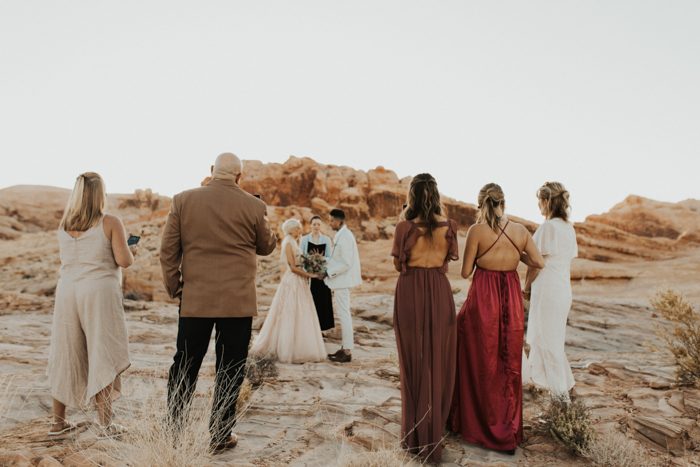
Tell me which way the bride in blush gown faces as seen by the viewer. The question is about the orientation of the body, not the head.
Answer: to the viewer's right

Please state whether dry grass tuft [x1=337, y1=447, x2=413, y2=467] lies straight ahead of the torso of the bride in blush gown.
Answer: no

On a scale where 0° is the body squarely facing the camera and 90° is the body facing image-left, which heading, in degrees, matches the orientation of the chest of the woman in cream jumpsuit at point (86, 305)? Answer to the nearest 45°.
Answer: approximately 225°

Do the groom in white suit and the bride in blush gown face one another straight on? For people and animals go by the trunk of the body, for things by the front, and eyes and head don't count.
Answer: yes

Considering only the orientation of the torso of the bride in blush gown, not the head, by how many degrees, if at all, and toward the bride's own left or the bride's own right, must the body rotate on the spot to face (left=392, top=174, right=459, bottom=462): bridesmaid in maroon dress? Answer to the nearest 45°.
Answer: approximately 90° to the bride's own right

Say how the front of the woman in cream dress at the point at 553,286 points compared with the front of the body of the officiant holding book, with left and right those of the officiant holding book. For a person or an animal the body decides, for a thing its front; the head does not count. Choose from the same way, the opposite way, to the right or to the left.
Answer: the opposite way

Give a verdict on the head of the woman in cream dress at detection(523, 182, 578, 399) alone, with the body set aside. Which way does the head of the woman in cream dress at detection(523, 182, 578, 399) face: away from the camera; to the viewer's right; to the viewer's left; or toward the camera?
away from the camera

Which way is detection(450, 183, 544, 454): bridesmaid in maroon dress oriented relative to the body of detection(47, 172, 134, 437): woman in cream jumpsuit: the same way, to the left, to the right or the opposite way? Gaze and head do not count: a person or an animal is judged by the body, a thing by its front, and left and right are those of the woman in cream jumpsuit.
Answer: the same way

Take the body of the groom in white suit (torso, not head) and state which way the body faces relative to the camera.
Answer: to the viewer's left

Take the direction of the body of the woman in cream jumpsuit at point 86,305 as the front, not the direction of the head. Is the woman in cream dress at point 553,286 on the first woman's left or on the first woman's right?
on the first woman's right

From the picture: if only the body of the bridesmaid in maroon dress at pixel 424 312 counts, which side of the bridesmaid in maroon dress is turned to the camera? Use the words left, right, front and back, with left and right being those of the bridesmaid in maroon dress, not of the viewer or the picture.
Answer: back

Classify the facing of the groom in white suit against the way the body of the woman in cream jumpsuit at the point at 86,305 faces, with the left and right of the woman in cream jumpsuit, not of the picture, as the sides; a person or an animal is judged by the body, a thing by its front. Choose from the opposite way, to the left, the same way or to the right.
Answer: to the left

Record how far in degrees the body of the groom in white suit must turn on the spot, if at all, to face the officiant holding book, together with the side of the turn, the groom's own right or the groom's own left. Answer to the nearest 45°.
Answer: approximately 45° to the groom's own right

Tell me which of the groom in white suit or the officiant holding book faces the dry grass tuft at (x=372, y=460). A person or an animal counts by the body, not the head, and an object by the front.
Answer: the officiant holding book

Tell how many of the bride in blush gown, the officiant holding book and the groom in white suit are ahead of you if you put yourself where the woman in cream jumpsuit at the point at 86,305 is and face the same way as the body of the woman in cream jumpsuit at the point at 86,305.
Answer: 3

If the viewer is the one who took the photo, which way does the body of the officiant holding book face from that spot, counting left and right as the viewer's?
facing the viewer

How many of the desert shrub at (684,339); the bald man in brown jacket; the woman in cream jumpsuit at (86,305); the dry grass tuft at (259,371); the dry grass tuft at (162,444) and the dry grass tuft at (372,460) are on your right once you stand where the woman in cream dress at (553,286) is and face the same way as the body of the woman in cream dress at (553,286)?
1

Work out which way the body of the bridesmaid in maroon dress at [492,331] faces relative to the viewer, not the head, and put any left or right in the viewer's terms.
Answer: facing away from the viewer

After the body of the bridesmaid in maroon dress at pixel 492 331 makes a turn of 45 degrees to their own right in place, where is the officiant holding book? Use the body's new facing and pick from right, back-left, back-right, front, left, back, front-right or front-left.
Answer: left

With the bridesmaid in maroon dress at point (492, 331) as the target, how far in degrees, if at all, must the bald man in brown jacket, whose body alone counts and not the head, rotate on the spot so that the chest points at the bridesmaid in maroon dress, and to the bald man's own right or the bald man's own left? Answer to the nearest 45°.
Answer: approximately 90° to the bald man's own right

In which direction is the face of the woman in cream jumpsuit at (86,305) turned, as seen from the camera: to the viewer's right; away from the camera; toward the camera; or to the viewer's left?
away from the camera

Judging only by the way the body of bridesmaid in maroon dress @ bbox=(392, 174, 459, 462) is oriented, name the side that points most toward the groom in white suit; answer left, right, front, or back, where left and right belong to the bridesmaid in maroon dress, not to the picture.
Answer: front

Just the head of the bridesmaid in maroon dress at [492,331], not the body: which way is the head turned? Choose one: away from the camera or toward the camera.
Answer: away from the camera
